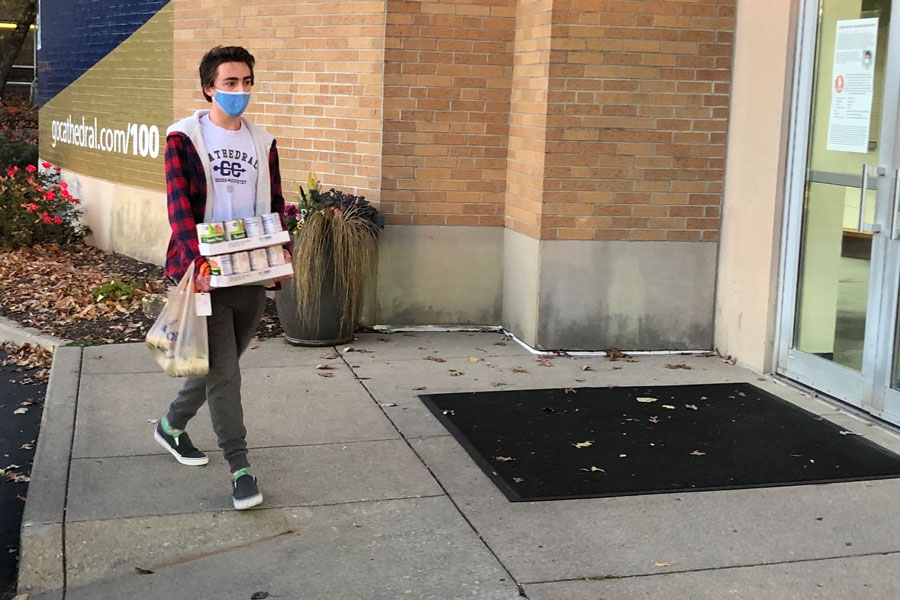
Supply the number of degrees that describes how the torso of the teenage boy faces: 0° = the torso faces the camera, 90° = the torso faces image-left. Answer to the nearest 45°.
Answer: approximately 315°

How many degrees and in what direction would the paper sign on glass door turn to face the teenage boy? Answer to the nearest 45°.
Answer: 0° — it already faces them

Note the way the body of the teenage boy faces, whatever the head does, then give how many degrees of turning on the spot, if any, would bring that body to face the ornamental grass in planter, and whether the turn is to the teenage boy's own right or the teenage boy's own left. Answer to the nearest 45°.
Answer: approximately 135° to the teenage boy's own left

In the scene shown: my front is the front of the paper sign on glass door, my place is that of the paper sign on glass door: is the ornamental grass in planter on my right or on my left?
on my right

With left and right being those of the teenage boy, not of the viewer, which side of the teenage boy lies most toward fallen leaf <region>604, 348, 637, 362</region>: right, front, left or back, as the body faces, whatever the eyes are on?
left

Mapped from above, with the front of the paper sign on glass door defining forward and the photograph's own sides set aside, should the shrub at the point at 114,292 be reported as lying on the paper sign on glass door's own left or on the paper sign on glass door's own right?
on the paper sign on glass door's own right

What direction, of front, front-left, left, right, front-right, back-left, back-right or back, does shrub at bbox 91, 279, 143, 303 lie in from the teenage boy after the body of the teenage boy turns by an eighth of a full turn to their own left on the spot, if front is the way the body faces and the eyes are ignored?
left

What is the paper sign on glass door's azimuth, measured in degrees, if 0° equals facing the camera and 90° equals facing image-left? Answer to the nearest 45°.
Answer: approximately 45°

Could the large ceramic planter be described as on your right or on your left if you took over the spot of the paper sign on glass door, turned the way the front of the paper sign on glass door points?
on your right

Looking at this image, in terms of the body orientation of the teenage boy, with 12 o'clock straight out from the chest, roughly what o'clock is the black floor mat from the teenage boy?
The black floor mat is roughly at 10 o'clock from the teenage boy.
